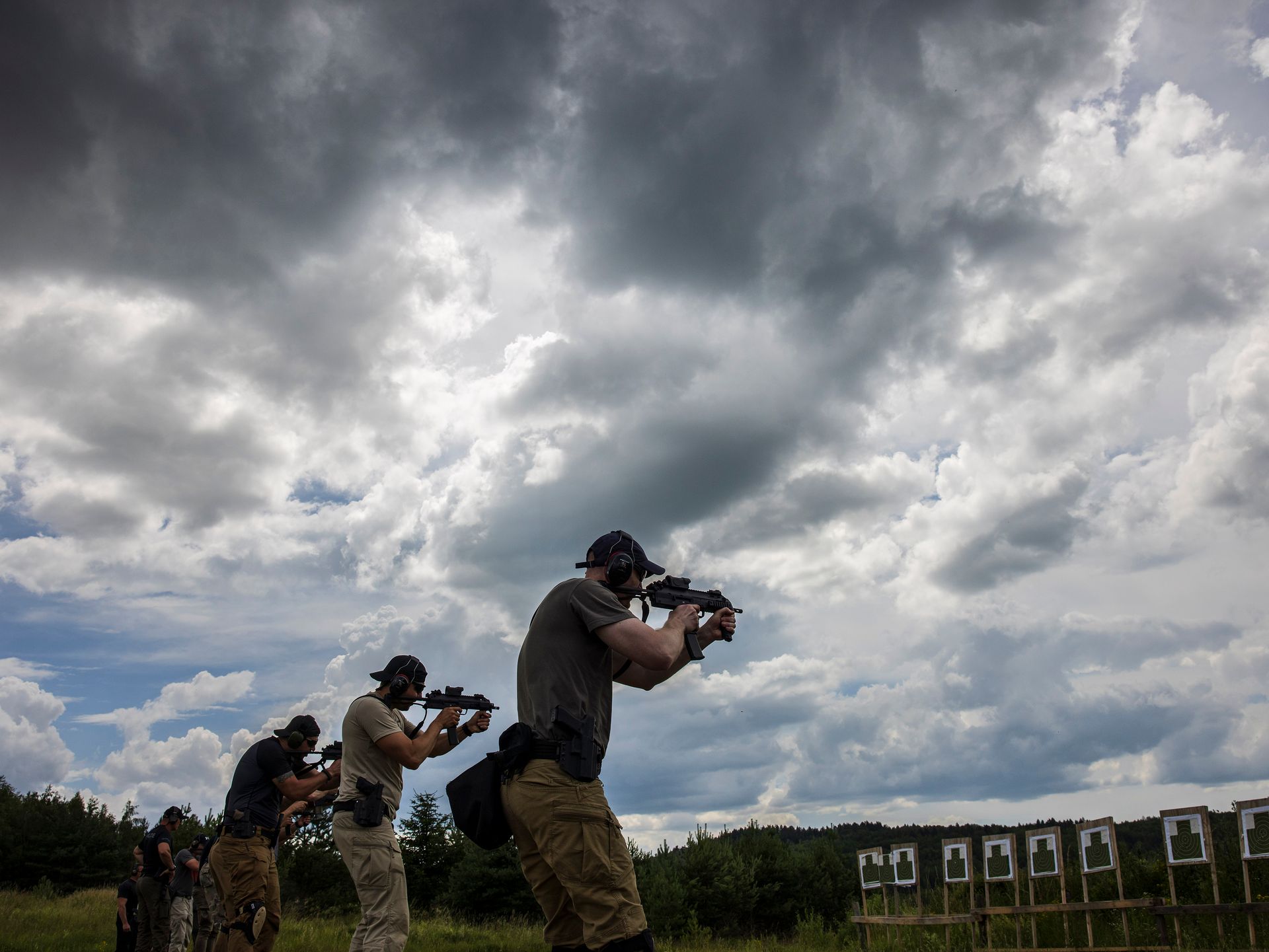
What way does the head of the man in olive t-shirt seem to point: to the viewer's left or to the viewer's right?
to the viewer's right

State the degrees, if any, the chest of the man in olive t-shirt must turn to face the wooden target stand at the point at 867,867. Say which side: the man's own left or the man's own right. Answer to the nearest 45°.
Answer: approximately 90° to the man's own left

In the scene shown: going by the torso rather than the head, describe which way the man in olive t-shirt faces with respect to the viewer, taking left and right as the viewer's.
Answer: facing to the right of the viewer

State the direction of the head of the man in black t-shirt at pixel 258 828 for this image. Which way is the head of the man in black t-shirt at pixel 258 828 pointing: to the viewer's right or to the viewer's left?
to the viewer's right

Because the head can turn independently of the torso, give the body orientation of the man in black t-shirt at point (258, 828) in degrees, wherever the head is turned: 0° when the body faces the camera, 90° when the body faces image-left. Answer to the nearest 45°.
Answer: approximately 270°

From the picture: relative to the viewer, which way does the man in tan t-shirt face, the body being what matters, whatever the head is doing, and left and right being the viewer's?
facing to the right of the viewer

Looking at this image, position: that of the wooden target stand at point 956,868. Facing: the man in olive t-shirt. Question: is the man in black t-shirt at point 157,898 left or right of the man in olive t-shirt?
right

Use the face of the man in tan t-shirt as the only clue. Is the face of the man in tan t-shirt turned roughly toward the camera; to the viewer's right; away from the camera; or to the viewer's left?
to the viewer's right
